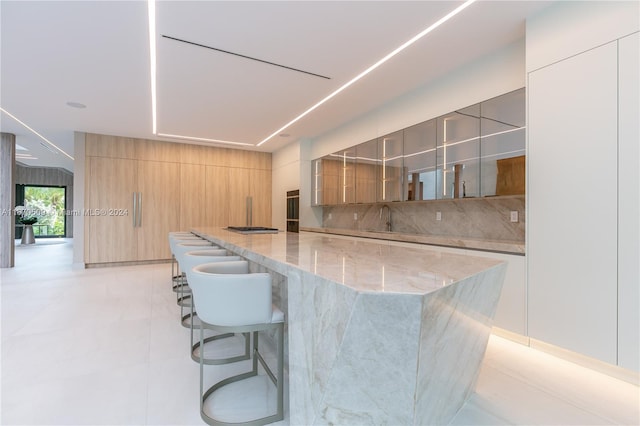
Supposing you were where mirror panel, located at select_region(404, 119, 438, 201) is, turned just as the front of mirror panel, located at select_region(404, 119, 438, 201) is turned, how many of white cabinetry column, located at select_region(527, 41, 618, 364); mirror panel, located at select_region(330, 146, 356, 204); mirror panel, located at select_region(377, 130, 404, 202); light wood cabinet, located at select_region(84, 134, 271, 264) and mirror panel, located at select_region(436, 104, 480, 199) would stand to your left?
2

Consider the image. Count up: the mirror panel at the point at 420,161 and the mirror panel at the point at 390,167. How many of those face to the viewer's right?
0

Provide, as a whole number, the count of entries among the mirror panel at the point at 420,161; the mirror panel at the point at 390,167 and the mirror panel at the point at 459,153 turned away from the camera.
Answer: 0

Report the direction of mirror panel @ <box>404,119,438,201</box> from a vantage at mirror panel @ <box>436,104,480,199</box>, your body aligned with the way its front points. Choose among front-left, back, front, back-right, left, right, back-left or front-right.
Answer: right

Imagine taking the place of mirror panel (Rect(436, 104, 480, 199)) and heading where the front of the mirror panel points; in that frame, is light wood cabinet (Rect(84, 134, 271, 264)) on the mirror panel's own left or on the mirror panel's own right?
on the mirror panel's own right

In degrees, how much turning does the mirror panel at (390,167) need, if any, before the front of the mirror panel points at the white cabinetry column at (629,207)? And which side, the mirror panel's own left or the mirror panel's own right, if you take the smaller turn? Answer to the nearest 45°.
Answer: approximately 90° to the mirror panel's own left

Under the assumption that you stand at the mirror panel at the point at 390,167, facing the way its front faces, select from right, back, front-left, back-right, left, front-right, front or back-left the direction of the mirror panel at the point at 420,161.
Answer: left

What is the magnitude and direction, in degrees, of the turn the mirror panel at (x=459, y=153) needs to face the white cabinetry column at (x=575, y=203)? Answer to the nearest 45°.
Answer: approximately 90° to its left

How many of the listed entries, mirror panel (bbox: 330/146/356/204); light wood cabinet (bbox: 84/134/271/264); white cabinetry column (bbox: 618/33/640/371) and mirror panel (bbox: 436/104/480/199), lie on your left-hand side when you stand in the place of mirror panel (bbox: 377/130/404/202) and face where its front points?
2

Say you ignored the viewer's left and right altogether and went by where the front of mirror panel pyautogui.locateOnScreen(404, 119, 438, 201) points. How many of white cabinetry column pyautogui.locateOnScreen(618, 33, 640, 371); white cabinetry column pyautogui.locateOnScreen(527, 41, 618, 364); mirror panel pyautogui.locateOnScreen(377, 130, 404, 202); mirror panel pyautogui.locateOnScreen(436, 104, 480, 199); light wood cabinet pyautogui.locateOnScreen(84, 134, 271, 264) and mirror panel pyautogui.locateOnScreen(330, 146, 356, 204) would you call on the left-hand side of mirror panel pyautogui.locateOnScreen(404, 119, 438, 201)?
3

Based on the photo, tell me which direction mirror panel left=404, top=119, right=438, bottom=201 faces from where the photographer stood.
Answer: facing the viewer and to the left of the viewer

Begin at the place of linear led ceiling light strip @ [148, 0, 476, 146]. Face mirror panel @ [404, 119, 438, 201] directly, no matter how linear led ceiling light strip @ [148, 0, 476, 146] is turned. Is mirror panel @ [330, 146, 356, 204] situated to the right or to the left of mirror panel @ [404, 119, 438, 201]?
left

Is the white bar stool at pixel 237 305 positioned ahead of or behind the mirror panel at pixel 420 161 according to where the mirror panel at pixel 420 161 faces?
ahead

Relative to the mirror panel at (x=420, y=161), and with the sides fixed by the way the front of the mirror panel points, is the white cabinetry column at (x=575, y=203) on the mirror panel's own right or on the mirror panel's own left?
on the mirror panel's own left
